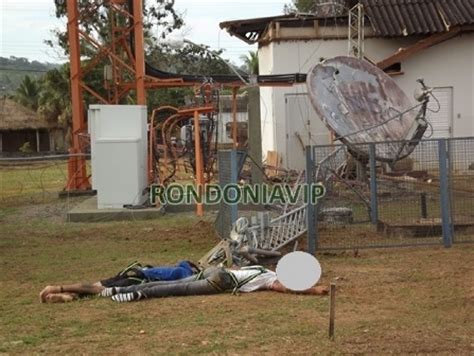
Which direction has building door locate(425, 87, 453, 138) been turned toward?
toward the camera

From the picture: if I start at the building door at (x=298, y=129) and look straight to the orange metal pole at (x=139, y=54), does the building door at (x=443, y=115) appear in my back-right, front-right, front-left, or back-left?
back-left

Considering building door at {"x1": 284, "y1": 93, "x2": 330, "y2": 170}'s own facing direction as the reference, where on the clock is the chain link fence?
The chain link fence is roughly at 12 o'clock from the building door.

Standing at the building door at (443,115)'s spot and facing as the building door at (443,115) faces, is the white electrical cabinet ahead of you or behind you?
ahead

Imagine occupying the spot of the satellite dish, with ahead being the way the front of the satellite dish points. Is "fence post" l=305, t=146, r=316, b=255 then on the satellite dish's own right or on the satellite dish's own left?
on the satellite dish's own right

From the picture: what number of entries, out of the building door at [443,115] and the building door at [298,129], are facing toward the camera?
2

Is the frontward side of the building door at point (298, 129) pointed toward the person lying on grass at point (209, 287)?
yes

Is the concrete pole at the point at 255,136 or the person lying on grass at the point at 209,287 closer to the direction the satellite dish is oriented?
the person lying on grass

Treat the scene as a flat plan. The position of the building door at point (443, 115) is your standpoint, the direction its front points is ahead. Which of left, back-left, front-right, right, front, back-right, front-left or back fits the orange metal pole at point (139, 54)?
front-right

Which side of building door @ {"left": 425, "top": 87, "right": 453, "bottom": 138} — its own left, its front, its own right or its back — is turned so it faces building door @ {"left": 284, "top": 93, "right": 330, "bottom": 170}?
right
